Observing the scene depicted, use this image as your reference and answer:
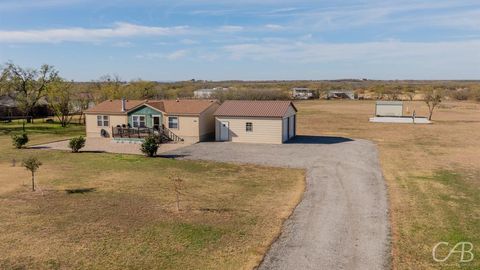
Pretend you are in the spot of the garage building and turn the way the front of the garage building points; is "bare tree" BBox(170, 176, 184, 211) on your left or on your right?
on your right

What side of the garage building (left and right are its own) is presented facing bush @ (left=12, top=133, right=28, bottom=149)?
back

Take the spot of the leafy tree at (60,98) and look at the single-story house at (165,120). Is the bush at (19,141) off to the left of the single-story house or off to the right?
right

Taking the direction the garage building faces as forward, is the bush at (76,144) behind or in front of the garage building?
behind

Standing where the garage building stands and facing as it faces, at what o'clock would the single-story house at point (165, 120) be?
The single-story house is roughly at 6 o'clock from the garage building.

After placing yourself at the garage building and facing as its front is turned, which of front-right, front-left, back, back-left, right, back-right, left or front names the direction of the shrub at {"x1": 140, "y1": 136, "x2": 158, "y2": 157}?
back-right
